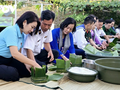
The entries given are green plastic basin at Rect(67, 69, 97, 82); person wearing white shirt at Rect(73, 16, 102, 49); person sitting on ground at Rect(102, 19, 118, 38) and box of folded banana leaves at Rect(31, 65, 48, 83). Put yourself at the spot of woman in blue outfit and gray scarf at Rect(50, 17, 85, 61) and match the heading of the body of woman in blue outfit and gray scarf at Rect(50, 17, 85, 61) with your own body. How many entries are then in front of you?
2

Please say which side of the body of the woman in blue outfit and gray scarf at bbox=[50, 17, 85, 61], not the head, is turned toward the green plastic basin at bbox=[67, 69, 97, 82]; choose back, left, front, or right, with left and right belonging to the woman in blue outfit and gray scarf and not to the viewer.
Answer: front

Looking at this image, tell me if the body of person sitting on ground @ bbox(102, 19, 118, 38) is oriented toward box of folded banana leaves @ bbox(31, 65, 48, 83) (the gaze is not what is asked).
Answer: no

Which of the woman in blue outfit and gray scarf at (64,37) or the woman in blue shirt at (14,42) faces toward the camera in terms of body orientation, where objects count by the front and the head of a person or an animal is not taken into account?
the woman in blue outfit and gray scarf at (64,37)

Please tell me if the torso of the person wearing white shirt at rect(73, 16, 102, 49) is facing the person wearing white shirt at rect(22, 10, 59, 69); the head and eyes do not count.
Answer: no

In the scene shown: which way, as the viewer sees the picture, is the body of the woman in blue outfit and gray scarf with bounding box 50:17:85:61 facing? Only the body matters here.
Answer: toward the camera

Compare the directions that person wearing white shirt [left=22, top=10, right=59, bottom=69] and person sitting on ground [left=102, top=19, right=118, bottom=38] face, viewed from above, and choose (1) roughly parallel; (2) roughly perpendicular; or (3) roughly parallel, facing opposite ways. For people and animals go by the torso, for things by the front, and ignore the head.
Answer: roughly parallel

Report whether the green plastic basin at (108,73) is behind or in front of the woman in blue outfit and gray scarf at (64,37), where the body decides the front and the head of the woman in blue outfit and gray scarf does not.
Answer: in front

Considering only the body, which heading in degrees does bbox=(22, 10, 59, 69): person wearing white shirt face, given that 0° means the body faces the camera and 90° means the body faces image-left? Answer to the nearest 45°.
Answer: approximately 315°

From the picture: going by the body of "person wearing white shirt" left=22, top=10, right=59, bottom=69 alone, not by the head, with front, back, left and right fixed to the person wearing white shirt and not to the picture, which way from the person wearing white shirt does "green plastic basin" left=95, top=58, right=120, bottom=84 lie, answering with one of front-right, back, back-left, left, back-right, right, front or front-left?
front

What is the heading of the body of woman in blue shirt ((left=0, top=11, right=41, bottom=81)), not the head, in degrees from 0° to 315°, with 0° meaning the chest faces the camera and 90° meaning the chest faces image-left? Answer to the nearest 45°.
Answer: approximately 270°
